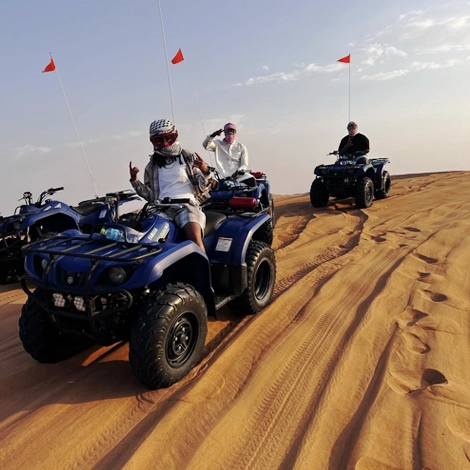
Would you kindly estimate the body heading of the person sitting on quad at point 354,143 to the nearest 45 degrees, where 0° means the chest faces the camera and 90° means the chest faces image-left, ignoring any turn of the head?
approximately 0°

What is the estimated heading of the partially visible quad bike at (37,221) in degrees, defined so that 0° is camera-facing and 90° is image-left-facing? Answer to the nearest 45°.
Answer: approximately 45°

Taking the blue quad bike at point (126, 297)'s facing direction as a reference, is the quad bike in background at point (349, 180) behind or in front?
behind

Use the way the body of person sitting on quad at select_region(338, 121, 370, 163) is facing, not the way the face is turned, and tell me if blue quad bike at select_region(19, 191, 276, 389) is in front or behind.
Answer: in front

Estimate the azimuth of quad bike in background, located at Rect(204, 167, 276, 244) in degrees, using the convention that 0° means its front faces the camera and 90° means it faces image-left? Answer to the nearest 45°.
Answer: approximately 45°

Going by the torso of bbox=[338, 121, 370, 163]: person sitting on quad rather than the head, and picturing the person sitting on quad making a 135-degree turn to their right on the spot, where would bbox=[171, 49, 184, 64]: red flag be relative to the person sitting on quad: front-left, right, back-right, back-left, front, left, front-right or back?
left

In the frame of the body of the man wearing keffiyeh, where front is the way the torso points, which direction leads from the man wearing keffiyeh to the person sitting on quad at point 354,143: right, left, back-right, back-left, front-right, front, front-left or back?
back-left

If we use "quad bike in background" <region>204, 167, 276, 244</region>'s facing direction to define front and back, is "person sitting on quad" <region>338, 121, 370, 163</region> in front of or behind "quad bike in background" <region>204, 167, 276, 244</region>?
behind

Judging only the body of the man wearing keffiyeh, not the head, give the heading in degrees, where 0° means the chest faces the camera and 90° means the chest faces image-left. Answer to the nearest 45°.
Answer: approximately 0°

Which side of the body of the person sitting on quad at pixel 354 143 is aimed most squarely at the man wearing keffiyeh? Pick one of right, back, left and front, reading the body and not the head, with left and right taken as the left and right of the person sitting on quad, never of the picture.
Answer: front
